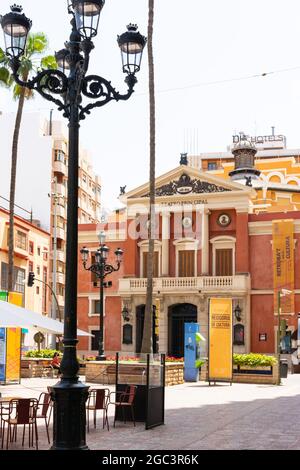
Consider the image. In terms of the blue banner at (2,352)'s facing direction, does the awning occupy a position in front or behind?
in front

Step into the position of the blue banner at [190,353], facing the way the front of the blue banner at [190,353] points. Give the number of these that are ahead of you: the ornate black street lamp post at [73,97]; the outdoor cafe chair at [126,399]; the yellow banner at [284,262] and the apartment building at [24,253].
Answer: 2

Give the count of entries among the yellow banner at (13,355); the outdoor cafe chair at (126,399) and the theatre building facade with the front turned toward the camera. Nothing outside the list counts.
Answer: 2

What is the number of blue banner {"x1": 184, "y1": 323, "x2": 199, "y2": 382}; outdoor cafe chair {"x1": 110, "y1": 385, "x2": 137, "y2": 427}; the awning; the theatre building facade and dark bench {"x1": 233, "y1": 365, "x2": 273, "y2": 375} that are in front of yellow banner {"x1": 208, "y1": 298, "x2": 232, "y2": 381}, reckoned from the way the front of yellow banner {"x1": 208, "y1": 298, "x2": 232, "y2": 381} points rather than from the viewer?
2

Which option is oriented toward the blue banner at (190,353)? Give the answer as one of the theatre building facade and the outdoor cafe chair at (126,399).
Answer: the theatre building facade

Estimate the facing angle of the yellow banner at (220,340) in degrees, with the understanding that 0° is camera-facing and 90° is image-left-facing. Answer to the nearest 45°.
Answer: approximately 0°

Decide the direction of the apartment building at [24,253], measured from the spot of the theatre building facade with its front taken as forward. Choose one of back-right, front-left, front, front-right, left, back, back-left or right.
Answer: right

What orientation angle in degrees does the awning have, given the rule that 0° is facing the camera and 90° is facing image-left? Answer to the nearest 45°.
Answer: approximately 315°

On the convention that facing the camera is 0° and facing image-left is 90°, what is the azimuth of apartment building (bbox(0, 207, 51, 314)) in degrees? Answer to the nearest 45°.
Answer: approximately 315°

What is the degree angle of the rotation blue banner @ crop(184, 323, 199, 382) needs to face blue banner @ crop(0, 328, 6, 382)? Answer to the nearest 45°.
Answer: approximately 45° to its right

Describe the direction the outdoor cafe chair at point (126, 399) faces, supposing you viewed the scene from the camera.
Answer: facing to the left of the viewer
